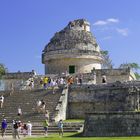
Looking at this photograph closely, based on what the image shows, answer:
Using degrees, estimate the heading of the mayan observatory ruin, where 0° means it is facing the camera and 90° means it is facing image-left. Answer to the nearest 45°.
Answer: approximately 0°

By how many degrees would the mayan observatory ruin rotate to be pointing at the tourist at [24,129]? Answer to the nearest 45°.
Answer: approximately 45° to its right
